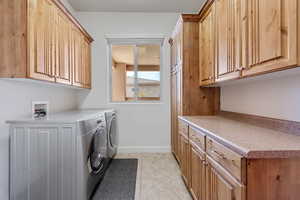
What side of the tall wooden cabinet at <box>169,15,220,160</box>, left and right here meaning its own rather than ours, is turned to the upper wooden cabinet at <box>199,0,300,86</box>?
left

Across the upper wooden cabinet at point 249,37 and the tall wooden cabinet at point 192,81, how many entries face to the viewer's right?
0

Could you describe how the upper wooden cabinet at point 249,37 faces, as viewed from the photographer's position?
facing the viewer and to the left of the viewer

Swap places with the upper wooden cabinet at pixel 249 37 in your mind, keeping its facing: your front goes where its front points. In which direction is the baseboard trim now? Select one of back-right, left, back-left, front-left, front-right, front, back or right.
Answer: right

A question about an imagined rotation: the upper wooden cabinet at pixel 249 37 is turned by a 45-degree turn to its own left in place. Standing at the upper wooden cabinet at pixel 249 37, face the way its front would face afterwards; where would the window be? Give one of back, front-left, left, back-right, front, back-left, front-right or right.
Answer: back-right

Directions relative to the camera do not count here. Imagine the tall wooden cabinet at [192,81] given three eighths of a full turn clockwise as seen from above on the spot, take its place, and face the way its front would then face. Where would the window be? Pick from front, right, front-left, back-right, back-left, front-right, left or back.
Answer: left

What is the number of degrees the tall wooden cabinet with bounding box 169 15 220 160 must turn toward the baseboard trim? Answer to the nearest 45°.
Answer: approximately 45° to its right

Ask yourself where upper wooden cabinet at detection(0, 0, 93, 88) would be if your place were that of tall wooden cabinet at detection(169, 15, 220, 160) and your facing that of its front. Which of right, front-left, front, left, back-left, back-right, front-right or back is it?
front-left

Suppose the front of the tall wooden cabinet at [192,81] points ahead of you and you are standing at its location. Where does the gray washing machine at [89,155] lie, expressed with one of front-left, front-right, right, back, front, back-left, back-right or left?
front-left

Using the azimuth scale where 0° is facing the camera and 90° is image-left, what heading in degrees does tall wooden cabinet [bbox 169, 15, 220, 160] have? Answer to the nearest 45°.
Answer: approximately 90°

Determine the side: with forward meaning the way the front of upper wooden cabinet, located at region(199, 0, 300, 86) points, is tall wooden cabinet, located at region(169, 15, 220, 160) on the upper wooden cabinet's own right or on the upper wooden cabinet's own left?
on the upper wooden cabinet's own right
